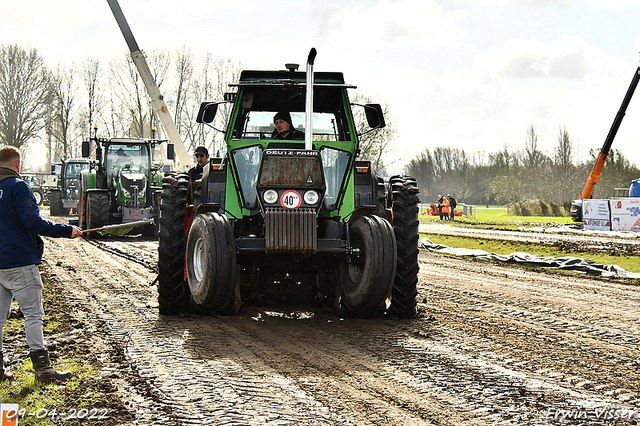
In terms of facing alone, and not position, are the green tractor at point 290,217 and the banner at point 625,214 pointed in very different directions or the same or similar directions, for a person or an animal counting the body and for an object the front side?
same or similar directions

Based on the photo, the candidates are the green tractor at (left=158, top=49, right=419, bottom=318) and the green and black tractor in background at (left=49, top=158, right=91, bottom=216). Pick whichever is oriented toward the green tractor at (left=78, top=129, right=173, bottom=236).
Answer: the green and black tractor in background

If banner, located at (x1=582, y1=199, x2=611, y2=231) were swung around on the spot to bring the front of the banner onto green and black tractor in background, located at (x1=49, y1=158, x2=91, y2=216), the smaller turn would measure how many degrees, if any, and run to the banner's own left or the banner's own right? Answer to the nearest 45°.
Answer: approximately 90° to the banner's own right

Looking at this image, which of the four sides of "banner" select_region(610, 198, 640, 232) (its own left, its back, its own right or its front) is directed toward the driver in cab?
front

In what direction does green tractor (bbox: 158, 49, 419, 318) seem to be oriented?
toward the camera

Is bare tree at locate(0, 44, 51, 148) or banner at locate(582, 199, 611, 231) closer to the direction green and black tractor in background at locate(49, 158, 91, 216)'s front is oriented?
the banner

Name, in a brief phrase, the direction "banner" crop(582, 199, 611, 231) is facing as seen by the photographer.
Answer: facing the viewer

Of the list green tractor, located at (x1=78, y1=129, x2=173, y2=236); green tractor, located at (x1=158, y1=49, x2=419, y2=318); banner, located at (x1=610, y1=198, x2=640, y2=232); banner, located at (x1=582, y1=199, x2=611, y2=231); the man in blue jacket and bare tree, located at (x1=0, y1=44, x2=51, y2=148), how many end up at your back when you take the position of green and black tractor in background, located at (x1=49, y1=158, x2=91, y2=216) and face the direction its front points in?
1

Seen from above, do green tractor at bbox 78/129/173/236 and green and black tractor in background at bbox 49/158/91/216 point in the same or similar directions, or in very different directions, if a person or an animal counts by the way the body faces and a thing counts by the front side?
same or similar directions

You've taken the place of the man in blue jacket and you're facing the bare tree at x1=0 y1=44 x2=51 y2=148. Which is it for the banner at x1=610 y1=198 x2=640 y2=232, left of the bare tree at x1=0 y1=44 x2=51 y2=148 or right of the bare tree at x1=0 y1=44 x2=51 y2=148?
right

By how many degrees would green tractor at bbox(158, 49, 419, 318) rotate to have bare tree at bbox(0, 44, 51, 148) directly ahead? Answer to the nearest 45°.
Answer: approximately 135° to its right

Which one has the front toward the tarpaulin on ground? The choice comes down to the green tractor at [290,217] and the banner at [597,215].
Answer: the banner

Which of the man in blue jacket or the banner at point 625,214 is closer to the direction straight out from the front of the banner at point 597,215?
the man in blue jacket

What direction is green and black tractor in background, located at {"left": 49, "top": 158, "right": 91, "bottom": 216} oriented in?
toward the camera

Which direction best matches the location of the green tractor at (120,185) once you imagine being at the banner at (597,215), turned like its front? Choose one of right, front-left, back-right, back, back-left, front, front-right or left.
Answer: front-right

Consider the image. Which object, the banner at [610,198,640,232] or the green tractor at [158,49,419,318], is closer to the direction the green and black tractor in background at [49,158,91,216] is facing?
the green tractor
